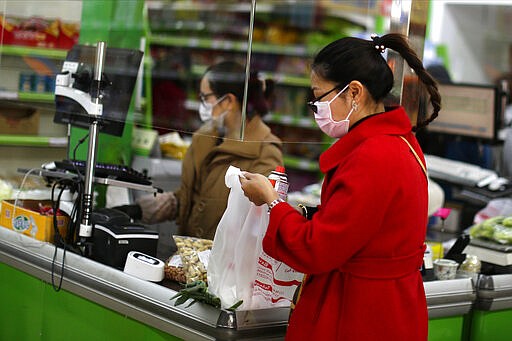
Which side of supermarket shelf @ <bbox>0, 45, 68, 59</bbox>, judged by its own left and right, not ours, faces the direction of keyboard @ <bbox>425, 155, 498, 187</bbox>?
left

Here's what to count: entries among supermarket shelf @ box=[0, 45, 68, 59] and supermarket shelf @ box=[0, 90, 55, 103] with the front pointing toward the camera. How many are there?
2

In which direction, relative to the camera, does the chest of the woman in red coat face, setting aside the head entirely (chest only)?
to the viewer's left

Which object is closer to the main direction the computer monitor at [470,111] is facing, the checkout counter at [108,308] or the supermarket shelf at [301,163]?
the checkout counter

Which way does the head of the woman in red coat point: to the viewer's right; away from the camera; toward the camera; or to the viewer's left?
to the viewer's left

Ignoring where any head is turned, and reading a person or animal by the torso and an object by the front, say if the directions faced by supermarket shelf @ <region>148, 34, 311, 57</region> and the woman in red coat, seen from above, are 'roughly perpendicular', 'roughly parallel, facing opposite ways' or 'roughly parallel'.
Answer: roughly perpendicular

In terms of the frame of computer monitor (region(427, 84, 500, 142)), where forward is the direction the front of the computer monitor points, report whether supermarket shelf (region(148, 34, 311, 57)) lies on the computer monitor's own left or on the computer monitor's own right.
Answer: on the computer monitor's own right
